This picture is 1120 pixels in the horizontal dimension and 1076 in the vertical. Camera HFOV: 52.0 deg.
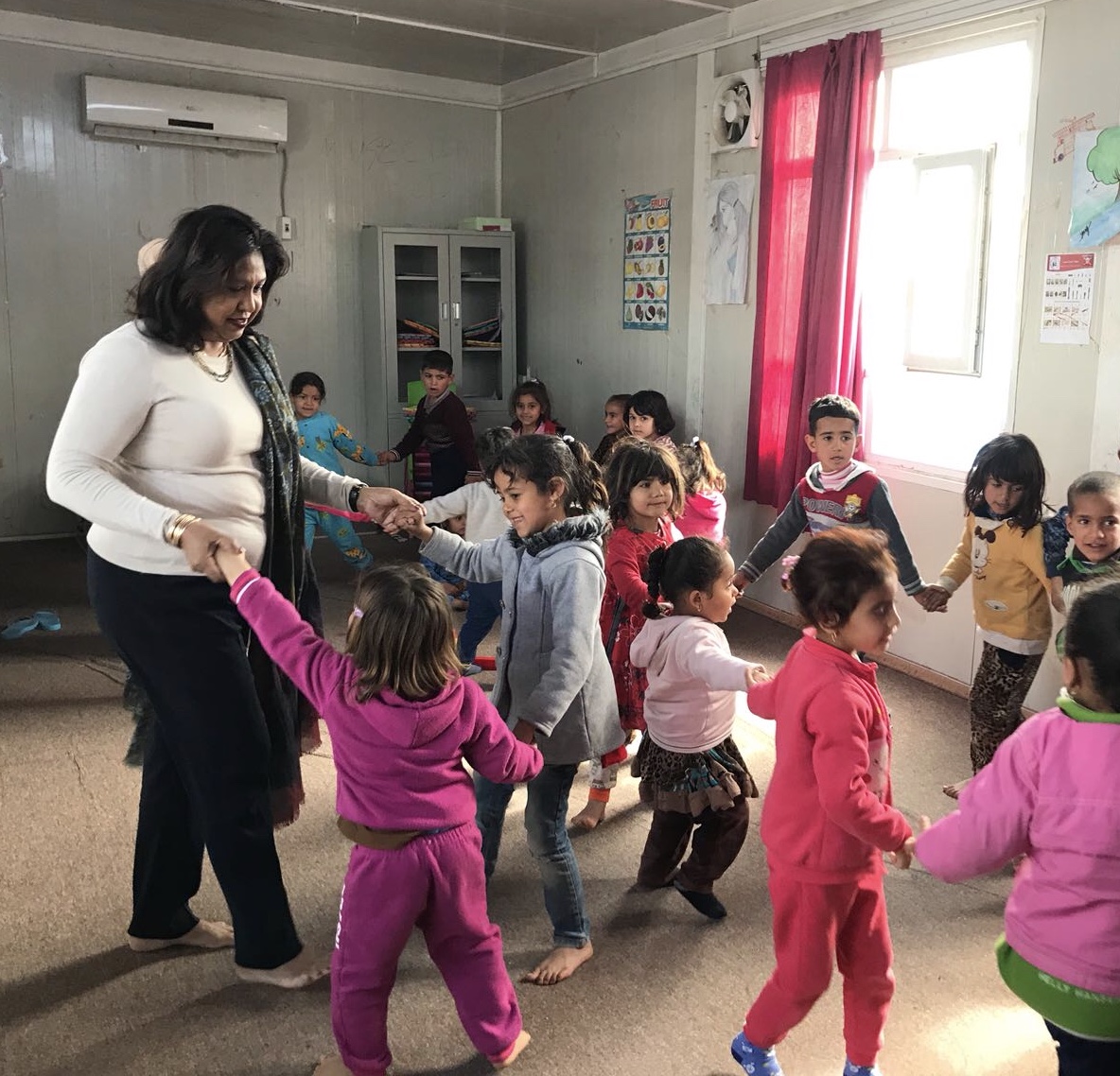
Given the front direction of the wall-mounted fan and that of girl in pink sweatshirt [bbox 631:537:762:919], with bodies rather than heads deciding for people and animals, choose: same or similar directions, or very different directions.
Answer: very different directions

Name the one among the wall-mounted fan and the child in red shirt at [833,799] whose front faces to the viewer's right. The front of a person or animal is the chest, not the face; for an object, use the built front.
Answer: the child in red shirt

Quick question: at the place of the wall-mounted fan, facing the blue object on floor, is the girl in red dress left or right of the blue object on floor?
left

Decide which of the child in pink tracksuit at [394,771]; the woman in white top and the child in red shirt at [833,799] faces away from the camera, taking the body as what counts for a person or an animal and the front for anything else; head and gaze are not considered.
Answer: the child in pink tracksuit

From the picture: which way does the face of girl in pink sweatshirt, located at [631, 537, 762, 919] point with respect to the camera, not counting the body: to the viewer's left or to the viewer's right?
to the viewer's right

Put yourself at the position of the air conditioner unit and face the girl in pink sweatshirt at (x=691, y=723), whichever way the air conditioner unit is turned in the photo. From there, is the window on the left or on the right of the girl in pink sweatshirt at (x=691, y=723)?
left

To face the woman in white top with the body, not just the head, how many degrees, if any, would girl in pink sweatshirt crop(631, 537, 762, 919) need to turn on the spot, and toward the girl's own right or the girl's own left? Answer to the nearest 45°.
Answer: approximately 180°

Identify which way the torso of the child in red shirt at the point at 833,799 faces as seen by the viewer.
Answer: to the viewer's right

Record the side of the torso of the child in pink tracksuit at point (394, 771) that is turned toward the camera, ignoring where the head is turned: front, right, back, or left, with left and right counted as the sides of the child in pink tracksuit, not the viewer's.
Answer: back

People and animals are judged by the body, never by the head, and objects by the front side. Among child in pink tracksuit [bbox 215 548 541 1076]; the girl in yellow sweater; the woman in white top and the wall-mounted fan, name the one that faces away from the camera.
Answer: the child in pink tracksuit

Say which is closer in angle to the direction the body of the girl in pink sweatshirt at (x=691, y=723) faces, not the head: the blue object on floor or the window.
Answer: the window

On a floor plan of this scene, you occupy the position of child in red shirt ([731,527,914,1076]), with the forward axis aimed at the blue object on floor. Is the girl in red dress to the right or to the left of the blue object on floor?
right

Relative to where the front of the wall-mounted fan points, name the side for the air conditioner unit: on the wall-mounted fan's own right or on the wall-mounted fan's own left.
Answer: on the wall-mounted fan's own right

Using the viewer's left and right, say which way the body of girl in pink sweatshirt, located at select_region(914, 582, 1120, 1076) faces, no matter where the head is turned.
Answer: facing away from the viewer

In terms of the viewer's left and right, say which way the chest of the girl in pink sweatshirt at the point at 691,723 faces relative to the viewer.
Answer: facing away from the viewer and to the right of the viewer
